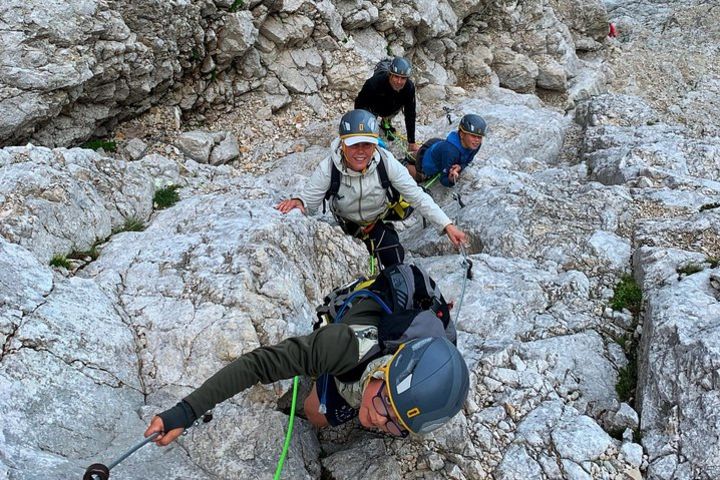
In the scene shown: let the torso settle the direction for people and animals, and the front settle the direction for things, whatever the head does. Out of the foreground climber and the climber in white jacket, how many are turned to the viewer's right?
0

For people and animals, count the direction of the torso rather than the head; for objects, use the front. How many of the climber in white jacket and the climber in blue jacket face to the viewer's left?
0

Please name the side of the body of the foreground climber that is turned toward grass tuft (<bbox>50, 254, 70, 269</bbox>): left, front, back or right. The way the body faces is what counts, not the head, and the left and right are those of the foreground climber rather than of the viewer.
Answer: right

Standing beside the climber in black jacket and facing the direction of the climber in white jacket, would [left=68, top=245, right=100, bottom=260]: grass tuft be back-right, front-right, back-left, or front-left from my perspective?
front-right

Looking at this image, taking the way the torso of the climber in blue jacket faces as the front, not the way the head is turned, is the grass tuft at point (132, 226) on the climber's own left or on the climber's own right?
on the climber's own right

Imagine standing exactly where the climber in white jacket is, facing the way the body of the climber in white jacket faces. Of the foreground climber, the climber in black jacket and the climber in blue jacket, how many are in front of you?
1

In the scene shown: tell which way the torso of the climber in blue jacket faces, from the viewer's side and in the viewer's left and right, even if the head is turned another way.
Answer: facing the viewer and to the right of the viewer

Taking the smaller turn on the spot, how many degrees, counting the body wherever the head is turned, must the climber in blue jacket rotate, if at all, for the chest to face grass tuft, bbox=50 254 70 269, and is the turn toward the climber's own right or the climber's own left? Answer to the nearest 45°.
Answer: approximately 90° to the climber's own right

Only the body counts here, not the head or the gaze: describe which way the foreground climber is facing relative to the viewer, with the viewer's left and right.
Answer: facing the viewer and to the left of the viewer

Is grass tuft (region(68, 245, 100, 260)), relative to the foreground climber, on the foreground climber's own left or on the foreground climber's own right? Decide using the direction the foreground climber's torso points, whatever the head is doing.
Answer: on the foreground climber's own right

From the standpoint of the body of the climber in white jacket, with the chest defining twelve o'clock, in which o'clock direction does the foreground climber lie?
The foreground climber is roughly at 12 o'clock from the climber in white jacket.

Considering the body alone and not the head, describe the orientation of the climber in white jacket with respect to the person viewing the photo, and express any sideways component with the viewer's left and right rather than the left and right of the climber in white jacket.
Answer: facing the viewer

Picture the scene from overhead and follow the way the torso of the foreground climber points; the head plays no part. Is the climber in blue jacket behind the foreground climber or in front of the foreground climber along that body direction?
behind

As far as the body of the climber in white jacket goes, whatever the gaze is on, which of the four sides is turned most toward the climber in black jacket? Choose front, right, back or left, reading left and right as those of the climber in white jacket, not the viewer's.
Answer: back

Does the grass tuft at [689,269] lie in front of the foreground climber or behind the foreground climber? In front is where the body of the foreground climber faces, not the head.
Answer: behind
